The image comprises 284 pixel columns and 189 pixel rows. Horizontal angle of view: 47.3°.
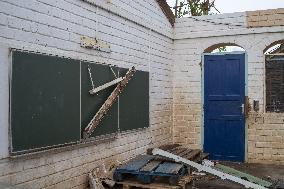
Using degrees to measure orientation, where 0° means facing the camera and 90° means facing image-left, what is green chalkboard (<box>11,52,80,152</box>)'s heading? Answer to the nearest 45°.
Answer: approximately 315°

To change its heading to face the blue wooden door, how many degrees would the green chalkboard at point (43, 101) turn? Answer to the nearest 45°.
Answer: approximately 90° to its left

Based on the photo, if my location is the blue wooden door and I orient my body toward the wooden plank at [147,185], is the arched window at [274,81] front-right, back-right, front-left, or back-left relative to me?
back-left

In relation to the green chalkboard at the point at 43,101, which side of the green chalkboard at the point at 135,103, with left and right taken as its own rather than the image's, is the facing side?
right

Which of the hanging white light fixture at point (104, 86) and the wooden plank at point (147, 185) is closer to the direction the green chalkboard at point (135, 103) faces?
the wooden plank

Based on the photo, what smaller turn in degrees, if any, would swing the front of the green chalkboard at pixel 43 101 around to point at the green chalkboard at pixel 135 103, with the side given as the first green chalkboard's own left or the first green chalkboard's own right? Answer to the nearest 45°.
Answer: approximately 90° to the first green chalkboard's own left

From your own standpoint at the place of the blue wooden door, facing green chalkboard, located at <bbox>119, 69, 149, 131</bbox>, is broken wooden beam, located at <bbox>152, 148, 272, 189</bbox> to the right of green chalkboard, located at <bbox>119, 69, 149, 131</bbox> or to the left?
left

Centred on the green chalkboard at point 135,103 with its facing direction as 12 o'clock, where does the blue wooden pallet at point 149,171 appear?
The blue wooden pallet is roughly at 1 o'clock from the green chalkboard.
